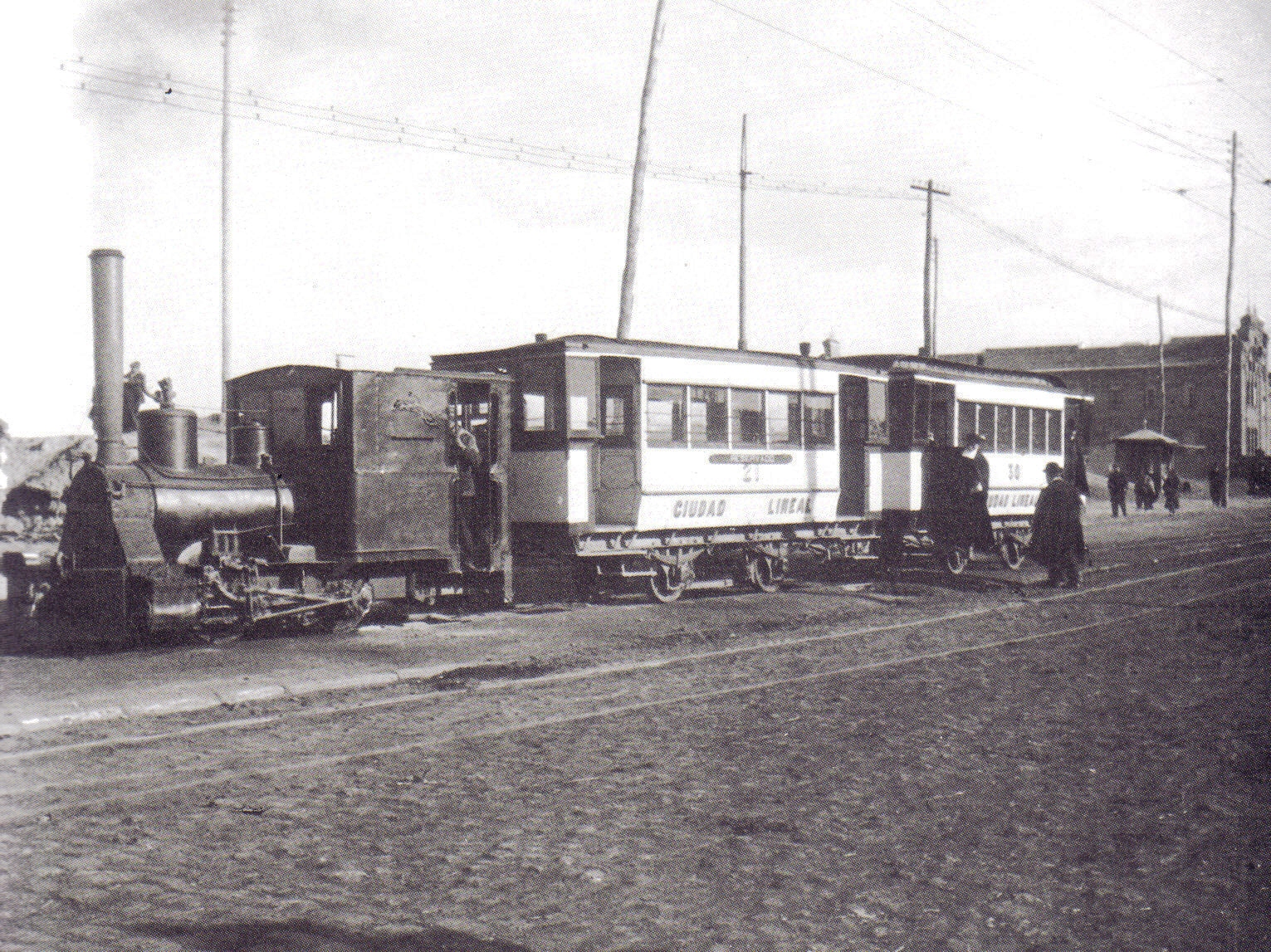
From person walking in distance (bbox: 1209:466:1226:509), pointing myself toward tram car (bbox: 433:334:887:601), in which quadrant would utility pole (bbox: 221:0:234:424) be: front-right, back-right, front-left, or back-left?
front-right

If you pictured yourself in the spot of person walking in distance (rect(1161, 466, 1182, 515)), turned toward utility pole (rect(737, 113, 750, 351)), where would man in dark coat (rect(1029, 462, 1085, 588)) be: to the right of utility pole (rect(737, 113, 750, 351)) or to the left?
left

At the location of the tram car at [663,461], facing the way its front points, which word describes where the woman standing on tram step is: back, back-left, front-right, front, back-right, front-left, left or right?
back

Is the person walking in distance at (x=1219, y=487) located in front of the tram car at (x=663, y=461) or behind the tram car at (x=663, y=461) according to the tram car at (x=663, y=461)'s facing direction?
behind

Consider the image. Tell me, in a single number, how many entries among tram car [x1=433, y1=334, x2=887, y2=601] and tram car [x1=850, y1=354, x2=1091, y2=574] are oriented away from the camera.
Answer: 0

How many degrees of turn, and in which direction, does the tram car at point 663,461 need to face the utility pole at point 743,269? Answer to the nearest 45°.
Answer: approximately 135° to its right

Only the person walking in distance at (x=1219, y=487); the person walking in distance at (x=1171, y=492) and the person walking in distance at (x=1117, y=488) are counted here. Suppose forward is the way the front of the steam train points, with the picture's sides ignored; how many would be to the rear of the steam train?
3

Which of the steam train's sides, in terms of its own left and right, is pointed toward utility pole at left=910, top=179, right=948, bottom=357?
back

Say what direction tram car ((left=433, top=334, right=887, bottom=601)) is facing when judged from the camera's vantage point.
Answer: facing the viewer and to the left of the viewer

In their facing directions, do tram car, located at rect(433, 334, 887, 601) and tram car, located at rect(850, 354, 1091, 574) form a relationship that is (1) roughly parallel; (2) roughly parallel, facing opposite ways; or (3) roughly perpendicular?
roughly parallel
